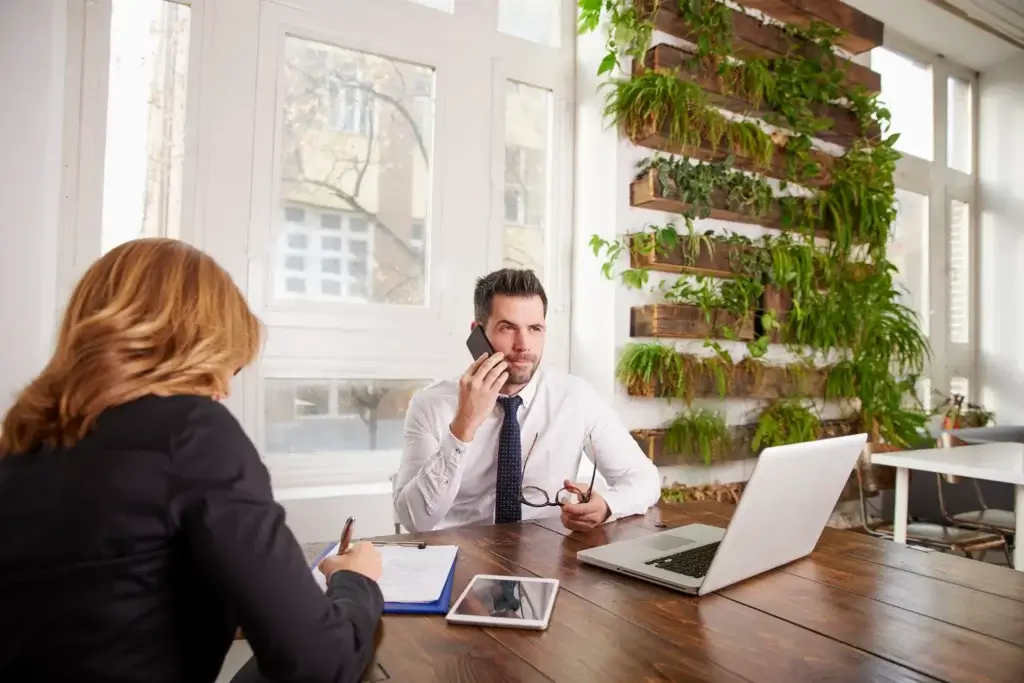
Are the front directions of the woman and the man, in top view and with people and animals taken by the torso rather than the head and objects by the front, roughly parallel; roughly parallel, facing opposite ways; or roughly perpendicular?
roughly parallel, facing opposite ways

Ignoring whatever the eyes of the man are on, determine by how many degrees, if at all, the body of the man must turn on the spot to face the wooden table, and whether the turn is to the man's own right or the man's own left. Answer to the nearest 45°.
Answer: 0° — they already face it

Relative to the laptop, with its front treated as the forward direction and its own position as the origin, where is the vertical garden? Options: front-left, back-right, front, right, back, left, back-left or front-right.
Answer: front-right

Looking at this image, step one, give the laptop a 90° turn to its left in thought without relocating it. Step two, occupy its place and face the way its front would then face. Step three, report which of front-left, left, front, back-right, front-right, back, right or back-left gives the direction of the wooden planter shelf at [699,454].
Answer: back-right

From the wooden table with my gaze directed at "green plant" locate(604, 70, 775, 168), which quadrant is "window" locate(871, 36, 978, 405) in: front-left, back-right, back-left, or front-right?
front-right

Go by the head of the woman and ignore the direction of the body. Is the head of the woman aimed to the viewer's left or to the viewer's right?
to the viewer's right

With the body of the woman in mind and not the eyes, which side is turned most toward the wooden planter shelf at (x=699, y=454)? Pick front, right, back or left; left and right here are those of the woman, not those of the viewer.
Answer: front

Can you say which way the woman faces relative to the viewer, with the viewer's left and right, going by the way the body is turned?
facing away from the viewer and to the right of the viewer

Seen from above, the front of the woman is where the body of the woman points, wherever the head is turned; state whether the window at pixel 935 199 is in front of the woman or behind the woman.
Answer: in front

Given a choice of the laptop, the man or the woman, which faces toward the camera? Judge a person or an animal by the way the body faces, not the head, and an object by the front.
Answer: the man

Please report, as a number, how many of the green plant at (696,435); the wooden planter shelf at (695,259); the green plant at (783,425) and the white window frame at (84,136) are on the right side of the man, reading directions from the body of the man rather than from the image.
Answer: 1

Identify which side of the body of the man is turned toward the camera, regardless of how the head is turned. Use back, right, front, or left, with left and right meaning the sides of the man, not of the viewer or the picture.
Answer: front

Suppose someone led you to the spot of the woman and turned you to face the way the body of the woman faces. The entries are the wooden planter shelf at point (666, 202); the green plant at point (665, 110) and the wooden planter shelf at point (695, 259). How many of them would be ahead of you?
3

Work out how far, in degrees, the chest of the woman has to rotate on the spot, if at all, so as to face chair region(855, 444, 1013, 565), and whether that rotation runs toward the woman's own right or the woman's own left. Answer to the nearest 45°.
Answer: approximately 45° to the woman's own right

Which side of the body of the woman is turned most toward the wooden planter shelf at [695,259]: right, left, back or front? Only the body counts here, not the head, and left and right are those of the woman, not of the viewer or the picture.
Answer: front

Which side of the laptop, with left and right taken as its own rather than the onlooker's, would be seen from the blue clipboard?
left

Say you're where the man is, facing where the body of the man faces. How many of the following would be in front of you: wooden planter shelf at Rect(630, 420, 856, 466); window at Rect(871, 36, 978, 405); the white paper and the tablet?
2
